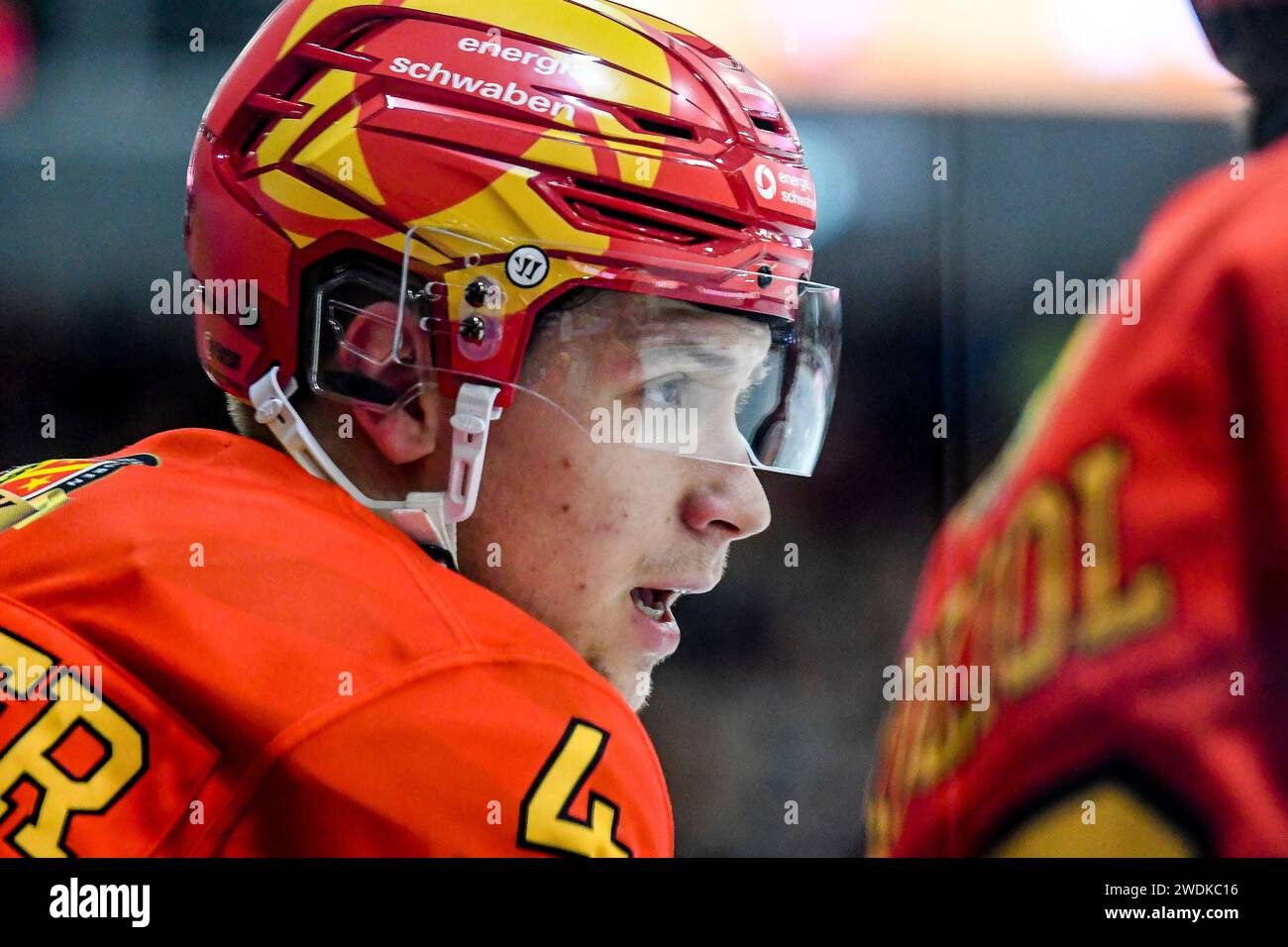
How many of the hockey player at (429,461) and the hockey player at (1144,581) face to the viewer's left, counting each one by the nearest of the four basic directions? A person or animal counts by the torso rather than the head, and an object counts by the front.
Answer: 0

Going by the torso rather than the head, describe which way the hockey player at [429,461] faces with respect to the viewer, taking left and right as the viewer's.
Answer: facing away from the viewer and to the right of the viewer

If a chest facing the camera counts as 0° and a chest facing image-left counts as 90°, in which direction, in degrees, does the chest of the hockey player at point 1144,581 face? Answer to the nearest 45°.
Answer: approximately 225°

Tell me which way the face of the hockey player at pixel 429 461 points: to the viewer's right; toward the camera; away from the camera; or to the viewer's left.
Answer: to the viewer's right
